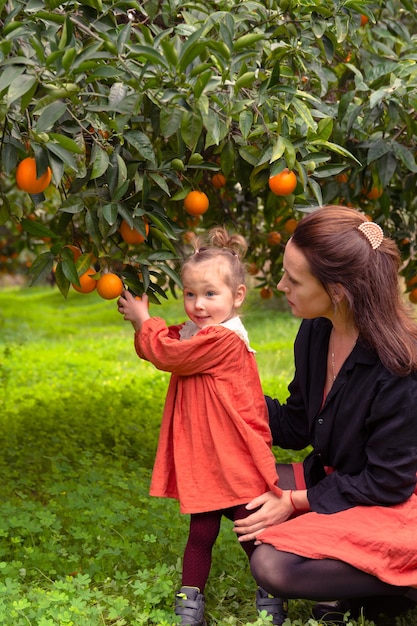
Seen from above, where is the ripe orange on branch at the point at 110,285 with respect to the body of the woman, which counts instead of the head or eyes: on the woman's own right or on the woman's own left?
on the woman's own right

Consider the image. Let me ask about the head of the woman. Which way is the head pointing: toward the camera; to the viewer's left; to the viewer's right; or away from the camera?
to the viewer's left

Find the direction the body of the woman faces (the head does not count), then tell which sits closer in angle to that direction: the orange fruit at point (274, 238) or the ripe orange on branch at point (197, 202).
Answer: the ripe orange on branch

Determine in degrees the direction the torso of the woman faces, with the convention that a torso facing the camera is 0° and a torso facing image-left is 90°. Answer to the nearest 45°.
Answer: approximately 45°

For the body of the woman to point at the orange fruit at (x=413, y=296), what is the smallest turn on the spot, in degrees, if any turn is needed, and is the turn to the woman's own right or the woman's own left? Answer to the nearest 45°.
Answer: approximately 135° to the woman's own right

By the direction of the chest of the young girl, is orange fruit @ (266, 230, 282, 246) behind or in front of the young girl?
behind

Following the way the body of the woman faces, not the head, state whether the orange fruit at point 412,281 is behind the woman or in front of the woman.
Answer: behind
